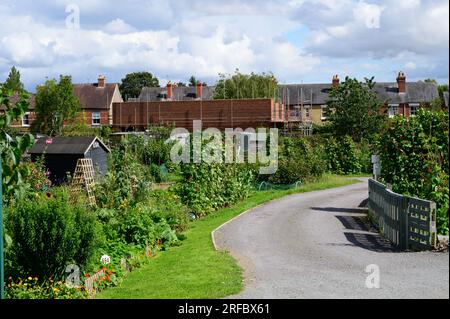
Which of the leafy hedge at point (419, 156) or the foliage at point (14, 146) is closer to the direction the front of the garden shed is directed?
the leafy hedge

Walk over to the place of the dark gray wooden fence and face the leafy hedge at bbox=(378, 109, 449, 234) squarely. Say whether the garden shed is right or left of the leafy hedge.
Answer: left

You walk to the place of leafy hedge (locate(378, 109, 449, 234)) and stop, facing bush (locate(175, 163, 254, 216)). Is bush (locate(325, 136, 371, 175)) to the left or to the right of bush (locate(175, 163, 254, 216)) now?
right
